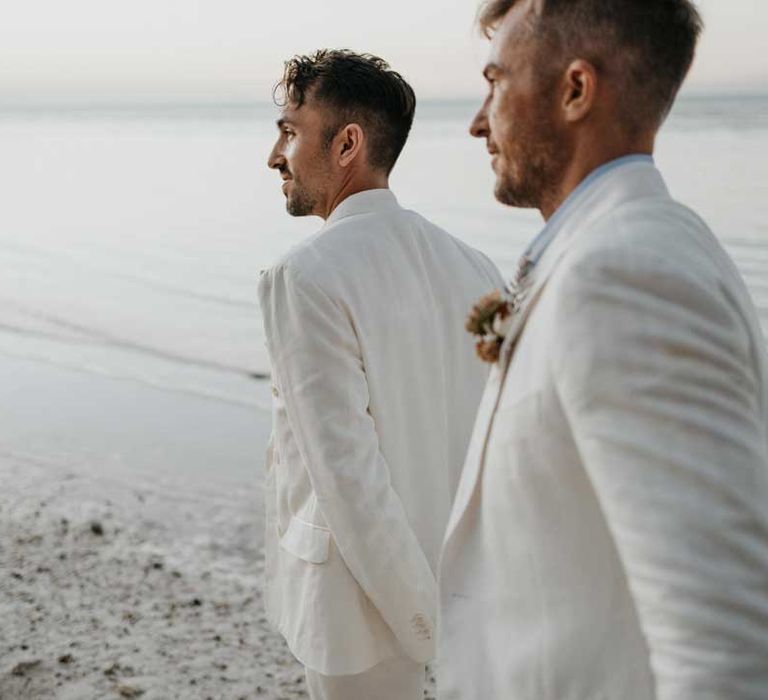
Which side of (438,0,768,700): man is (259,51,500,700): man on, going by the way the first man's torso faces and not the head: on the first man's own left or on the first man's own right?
on the first man's own right

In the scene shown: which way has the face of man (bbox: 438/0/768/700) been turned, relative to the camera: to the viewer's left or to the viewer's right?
to the viewer's left

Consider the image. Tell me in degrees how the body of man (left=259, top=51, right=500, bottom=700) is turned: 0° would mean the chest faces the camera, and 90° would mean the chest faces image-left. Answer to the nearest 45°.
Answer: approximately 135°

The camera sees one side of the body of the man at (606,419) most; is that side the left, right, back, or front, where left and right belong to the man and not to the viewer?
left
